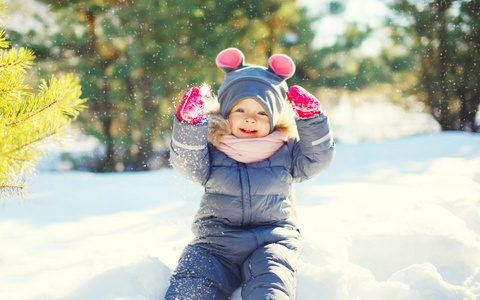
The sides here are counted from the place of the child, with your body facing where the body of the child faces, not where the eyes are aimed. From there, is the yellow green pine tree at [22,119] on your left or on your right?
on your right

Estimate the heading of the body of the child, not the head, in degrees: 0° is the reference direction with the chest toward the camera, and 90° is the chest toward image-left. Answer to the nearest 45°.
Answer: approximately 0°

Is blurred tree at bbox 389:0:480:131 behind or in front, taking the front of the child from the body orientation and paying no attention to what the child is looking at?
behind

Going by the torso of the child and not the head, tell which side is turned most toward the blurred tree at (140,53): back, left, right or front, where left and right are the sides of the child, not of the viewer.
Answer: back
